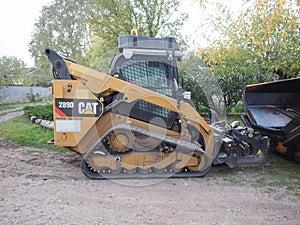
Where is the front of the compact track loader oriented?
to the viewer's right

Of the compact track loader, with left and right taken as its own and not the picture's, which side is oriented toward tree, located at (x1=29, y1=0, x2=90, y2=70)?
left

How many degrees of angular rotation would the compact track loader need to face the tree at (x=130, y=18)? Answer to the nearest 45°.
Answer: approximately 90° to its left

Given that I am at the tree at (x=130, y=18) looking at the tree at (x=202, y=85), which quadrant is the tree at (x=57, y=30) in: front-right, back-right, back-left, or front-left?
back-left

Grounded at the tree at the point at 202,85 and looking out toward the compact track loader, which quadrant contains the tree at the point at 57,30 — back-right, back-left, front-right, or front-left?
back-right

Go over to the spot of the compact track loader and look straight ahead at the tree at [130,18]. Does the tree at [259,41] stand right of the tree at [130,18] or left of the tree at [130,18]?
right

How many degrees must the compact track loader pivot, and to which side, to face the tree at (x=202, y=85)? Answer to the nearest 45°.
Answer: approximately 90° to its left
